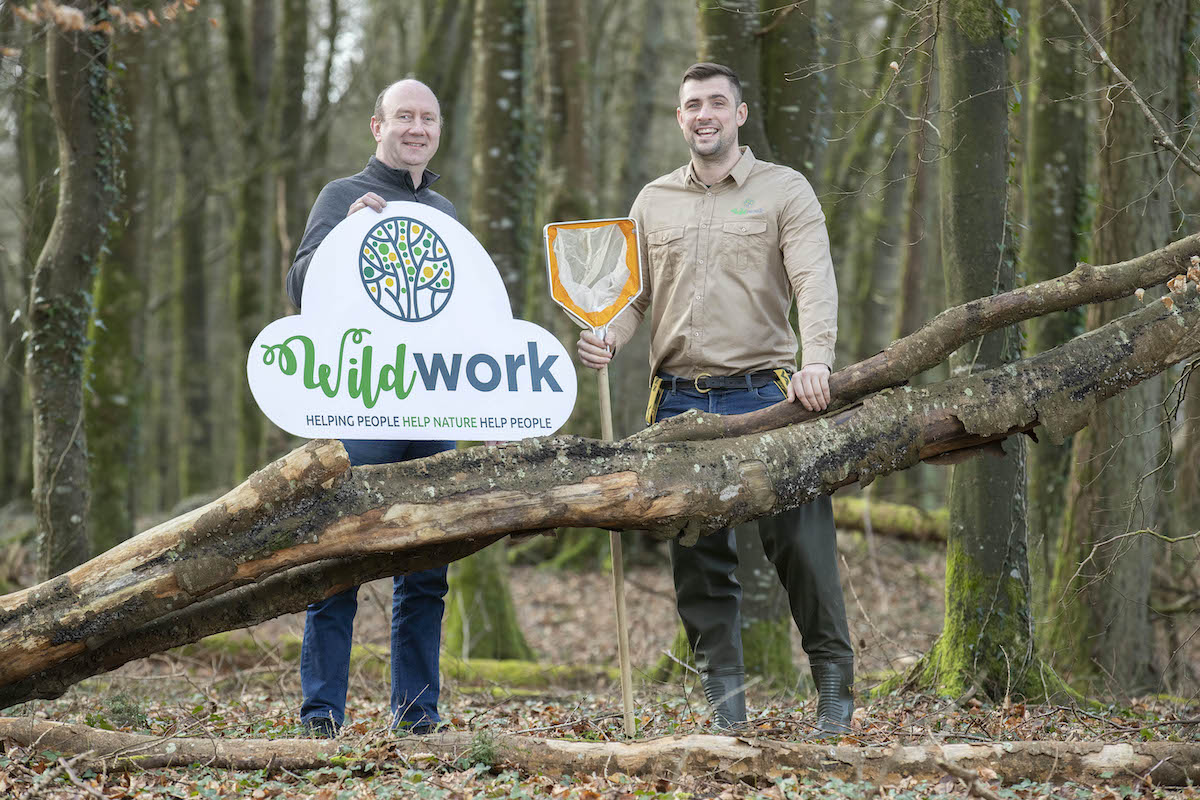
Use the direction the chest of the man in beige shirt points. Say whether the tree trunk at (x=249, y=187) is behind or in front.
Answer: behind

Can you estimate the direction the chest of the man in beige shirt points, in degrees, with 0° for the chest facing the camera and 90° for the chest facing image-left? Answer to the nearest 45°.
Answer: approximately 0°

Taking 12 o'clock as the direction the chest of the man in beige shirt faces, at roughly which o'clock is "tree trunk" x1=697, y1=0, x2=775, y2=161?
The tree trunk is roughly at 6 o'clock from the man in beige shirt.

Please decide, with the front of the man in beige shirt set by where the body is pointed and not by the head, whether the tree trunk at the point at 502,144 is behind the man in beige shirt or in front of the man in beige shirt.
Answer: behind

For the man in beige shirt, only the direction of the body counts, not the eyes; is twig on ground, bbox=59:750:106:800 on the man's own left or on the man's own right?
on the man's own right

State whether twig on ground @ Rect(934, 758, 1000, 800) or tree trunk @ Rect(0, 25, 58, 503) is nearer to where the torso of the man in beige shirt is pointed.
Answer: the twig on ground

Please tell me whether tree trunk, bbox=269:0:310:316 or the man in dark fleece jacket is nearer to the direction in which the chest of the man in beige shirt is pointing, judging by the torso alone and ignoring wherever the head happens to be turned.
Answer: the man in dark fleece jacket

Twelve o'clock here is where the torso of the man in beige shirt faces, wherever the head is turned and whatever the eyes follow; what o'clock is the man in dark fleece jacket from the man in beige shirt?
The man in dark fleece jacket is roughly at 3 o'clock from the man in beige shirt.
